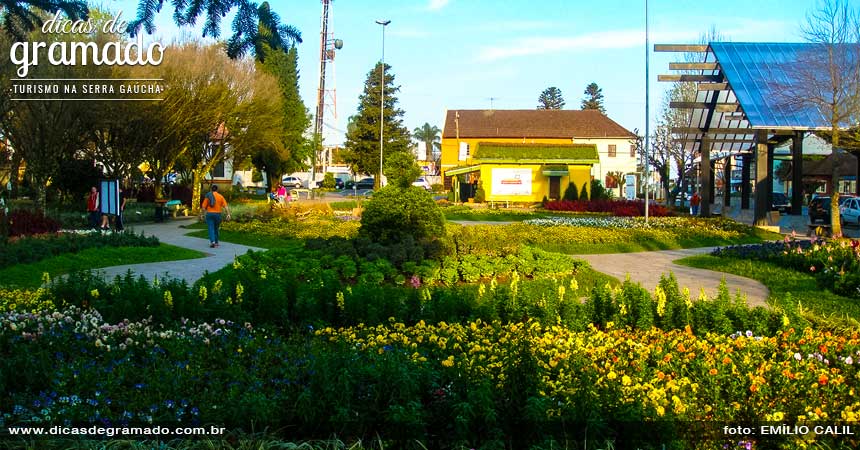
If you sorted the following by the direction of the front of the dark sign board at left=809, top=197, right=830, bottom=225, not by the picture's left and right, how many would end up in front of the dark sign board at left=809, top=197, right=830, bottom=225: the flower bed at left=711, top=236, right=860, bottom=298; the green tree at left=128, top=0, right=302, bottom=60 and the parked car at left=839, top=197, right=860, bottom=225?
2

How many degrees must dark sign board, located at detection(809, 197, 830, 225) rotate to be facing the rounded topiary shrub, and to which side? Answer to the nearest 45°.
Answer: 0° — it already faces it

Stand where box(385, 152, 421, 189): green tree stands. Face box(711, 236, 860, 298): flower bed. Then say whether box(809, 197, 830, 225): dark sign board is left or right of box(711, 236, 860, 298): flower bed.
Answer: left

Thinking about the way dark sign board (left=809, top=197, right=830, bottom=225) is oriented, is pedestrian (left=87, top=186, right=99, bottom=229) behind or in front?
in front
